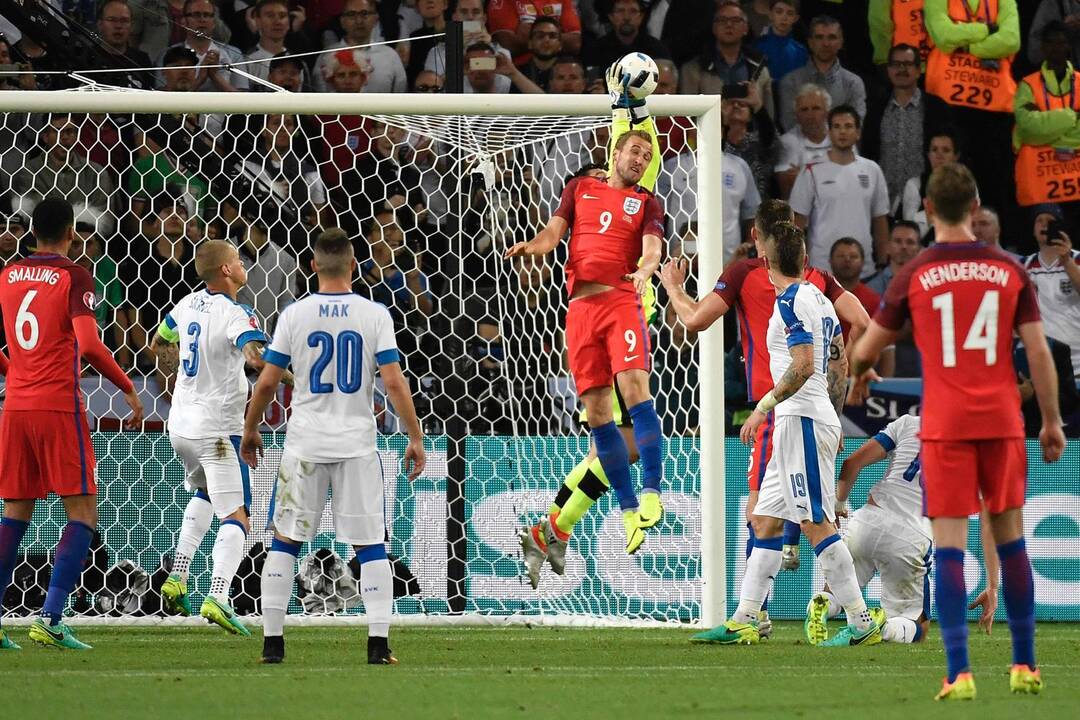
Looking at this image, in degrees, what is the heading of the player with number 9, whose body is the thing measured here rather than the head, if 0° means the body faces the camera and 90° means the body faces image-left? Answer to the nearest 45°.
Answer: approximately 0°

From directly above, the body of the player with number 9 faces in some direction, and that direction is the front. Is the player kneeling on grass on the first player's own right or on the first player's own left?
on the first player's own left

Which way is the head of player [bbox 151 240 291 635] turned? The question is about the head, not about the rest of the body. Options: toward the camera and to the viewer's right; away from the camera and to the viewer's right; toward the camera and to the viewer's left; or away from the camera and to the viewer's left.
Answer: away from the camera and to the viewer's right

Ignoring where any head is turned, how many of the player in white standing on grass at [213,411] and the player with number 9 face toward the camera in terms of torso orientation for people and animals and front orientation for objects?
1

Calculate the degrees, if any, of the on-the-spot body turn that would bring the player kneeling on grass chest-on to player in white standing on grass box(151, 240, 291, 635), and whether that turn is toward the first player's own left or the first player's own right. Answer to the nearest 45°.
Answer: approximately 135° to the first player's own left

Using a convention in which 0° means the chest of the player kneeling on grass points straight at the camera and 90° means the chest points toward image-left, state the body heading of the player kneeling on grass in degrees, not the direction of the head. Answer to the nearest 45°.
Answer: approximately 225°

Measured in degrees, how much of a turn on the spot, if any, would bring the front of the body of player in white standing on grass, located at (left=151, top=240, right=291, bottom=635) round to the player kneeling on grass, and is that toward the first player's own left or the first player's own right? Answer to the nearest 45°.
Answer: approximately 45° to the first player's own right
